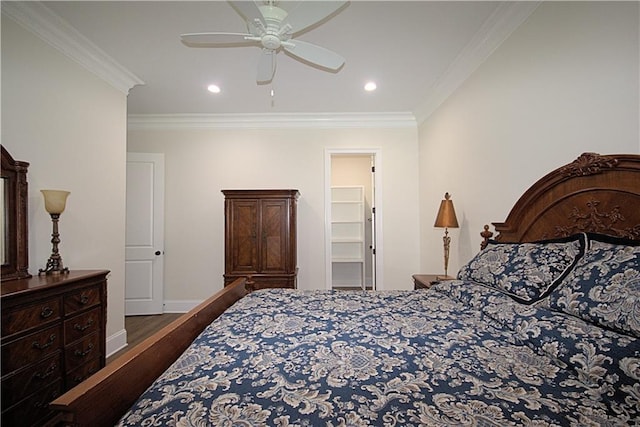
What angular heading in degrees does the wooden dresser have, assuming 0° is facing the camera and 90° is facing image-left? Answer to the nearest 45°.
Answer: approximately 315°

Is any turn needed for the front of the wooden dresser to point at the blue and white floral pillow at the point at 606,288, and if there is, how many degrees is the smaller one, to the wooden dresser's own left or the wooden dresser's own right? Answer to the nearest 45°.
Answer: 0° — it already faces it

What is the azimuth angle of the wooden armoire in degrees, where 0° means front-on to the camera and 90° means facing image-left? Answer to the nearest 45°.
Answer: approximately 0°

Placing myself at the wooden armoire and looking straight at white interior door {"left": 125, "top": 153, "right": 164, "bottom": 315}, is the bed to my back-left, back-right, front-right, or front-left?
back-left

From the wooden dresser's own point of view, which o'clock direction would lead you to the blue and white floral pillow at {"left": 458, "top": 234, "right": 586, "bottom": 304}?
The blue and white floral pillow is roughly at 12 o'clock from the wooden dresser.

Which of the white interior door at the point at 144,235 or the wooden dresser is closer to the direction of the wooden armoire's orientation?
the wooden dresser

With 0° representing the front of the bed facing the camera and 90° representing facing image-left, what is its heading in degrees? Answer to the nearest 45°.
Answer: approximately 90°

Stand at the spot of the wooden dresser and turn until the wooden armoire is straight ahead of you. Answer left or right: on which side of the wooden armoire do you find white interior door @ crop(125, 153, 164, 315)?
left

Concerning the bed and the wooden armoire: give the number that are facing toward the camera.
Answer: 1

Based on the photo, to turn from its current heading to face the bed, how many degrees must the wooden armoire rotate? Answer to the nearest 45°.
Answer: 0° — it already faces it

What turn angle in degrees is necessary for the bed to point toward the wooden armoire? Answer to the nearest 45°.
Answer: approximately 45° to its right

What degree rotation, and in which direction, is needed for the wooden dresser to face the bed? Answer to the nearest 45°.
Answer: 0° — it already faces it

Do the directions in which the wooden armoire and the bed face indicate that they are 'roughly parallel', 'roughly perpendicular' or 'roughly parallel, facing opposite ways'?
roughly perpendicular
